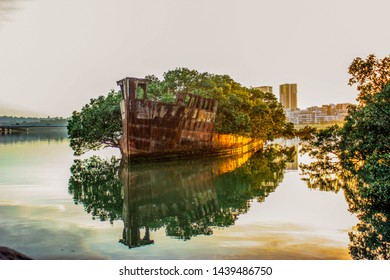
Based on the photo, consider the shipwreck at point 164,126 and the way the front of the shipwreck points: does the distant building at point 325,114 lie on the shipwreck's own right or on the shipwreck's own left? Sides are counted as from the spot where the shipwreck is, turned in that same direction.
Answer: on the shipwreck's own right
